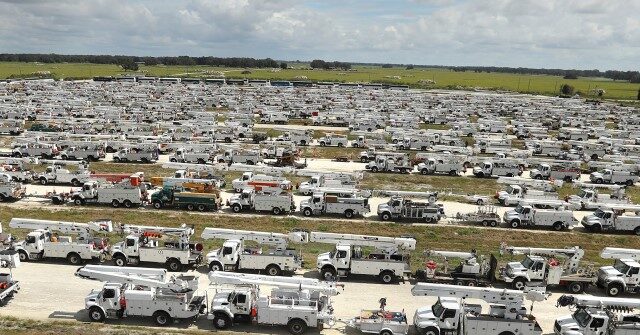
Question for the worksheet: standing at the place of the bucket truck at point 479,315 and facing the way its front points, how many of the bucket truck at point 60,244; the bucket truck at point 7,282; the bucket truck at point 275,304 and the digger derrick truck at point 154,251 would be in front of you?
4

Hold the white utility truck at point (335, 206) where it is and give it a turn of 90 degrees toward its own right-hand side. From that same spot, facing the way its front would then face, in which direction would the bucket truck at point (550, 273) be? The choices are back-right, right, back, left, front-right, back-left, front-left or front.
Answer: back-right

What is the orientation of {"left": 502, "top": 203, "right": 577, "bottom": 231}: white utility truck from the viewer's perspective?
to the viewer's left

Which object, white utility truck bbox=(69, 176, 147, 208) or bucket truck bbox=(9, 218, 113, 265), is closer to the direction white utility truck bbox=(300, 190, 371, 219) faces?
the white utility truck

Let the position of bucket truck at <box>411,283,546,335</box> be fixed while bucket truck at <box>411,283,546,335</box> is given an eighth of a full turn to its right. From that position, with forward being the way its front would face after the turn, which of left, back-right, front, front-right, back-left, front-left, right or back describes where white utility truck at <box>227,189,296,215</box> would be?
front

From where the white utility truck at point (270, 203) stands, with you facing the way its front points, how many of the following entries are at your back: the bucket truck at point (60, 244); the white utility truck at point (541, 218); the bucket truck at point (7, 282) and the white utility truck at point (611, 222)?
2

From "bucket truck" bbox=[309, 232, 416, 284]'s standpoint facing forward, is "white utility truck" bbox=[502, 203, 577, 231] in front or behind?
behind

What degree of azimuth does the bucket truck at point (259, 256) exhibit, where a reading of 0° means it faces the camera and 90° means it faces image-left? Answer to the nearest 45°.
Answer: approximately 90°

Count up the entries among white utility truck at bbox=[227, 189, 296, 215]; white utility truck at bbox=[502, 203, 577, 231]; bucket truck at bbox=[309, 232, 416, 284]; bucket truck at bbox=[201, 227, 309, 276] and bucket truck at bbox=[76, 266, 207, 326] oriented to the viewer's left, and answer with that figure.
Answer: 5

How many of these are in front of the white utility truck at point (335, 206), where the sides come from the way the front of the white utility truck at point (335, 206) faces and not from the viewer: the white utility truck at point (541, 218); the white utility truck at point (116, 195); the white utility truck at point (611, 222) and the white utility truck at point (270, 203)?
2

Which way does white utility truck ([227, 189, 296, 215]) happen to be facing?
to the viewer's left

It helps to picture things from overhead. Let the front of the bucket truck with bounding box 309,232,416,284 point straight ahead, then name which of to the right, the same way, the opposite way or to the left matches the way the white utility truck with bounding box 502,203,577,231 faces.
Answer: the same way

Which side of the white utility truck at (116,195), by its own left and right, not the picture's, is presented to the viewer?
left

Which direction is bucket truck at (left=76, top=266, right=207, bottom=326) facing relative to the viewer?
to the viewer's left

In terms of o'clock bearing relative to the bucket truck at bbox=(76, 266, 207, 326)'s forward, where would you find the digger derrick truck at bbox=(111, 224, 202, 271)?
the digger derrick truck at bbox=(111, 224, 202, 271) is roughly at 3 o'clock from the bucket truck at bbox=(76, 266, 207, 326).

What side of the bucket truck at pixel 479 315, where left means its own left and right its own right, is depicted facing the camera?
left

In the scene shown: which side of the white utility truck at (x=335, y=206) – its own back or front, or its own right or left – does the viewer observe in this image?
left

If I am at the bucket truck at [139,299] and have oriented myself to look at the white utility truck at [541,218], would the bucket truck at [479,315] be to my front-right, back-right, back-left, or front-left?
front-right

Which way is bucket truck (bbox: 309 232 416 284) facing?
to the viewer's left

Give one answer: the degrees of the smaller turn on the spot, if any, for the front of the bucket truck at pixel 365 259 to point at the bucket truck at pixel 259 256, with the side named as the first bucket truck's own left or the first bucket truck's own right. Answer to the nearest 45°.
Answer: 0° — it already faces it

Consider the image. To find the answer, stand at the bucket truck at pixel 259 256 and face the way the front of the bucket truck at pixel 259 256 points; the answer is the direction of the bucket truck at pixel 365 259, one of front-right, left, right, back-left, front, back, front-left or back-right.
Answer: back

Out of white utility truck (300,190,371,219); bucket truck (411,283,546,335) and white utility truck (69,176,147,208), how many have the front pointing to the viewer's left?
3
